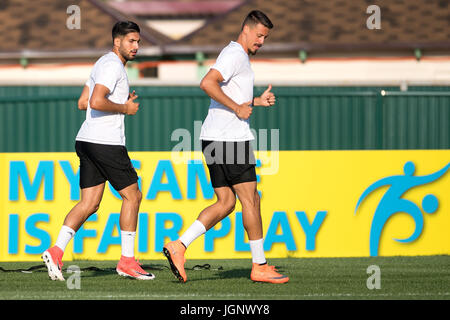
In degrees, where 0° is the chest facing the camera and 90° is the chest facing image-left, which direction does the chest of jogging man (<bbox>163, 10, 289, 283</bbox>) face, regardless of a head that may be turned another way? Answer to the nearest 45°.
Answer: approximately 270°

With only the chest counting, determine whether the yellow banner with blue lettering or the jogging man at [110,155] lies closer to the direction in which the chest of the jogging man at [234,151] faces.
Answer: the yellow banner with blue lettering

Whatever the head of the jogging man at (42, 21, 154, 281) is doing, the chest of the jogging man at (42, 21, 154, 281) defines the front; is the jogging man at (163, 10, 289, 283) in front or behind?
in front

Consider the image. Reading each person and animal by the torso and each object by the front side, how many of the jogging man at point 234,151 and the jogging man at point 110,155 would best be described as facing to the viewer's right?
2

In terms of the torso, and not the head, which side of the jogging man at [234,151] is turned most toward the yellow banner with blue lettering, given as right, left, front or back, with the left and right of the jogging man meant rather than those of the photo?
left

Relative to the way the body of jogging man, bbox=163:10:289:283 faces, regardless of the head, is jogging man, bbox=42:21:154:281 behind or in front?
behind

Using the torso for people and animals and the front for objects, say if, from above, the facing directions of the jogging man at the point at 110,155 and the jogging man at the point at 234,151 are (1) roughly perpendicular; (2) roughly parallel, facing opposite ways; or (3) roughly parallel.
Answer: roughly parallel

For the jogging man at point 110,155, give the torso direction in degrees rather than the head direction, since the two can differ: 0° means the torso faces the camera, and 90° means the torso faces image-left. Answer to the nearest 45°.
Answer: approximately 270°
